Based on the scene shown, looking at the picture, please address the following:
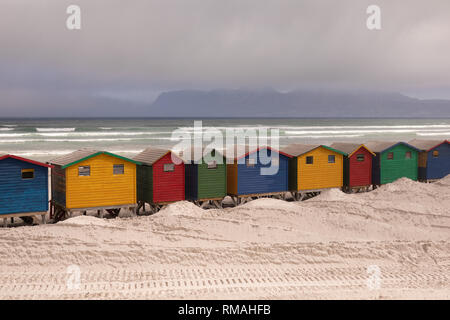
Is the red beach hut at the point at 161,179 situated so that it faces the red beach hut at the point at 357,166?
no

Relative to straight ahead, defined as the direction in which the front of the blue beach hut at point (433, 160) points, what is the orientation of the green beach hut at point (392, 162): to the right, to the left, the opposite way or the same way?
the same way

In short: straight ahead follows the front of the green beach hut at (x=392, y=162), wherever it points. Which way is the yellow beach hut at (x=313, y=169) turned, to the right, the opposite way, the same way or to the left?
the same way
